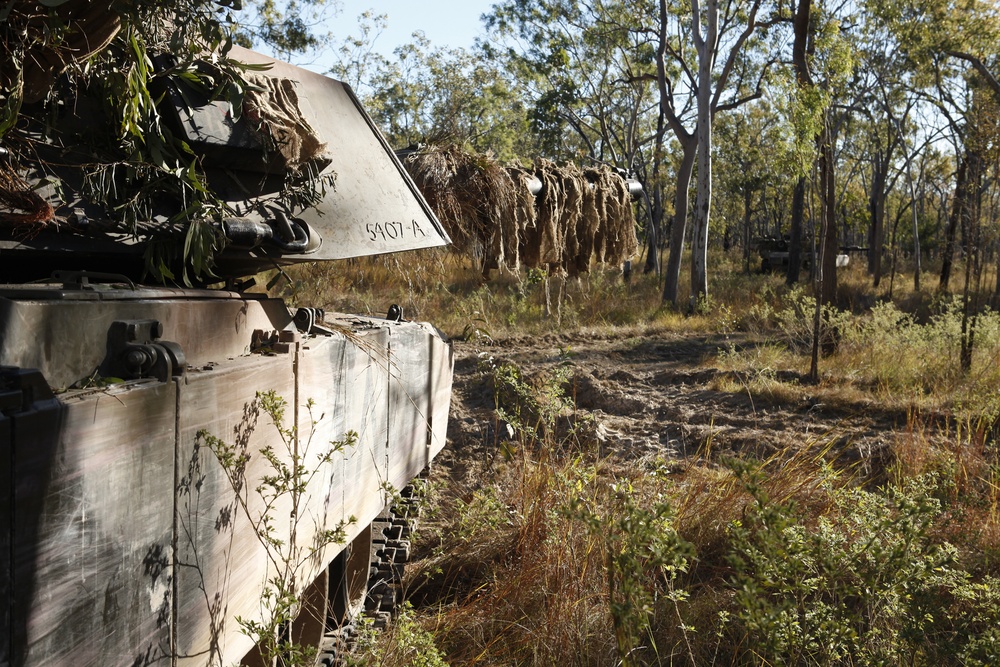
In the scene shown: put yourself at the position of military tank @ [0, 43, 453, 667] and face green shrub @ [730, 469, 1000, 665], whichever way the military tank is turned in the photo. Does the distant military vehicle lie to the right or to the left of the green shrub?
left

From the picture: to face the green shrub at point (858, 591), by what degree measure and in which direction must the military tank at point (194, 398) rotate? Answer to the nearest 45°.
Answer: approximately 45° to its right

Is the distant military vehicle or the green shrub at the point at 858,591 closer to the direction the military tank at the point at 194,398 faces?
the distant military vehicle

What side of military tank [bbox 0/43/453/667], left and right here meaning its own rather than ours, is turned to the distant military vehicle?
front

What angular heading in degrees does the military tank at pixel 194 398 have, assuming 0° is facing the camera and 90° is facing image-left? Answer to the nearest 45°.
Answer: approximately 225°
